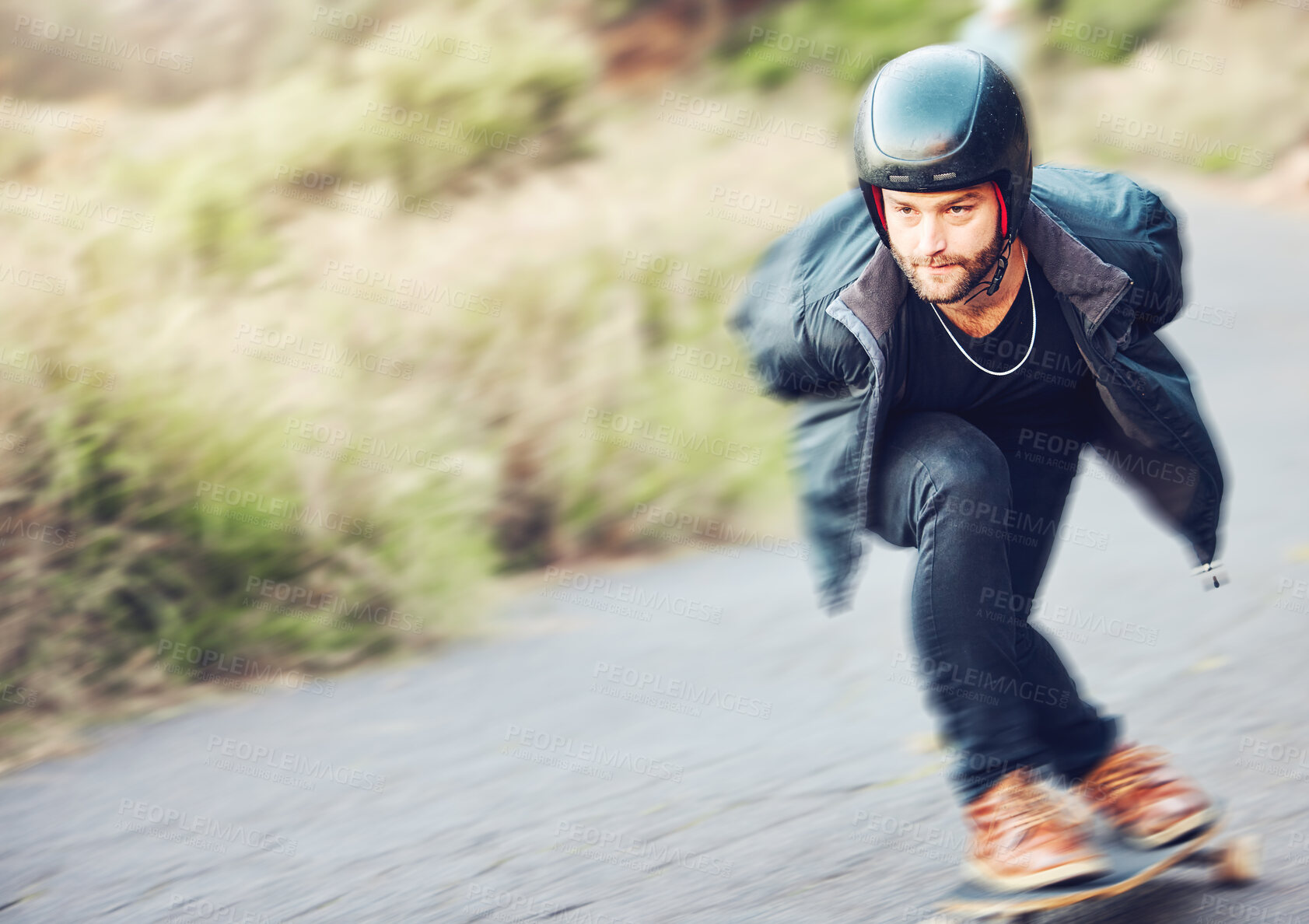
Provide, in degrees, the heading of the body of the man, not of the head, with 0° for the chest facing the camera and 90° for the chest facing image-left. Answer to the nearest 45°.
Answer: approximately 0°
